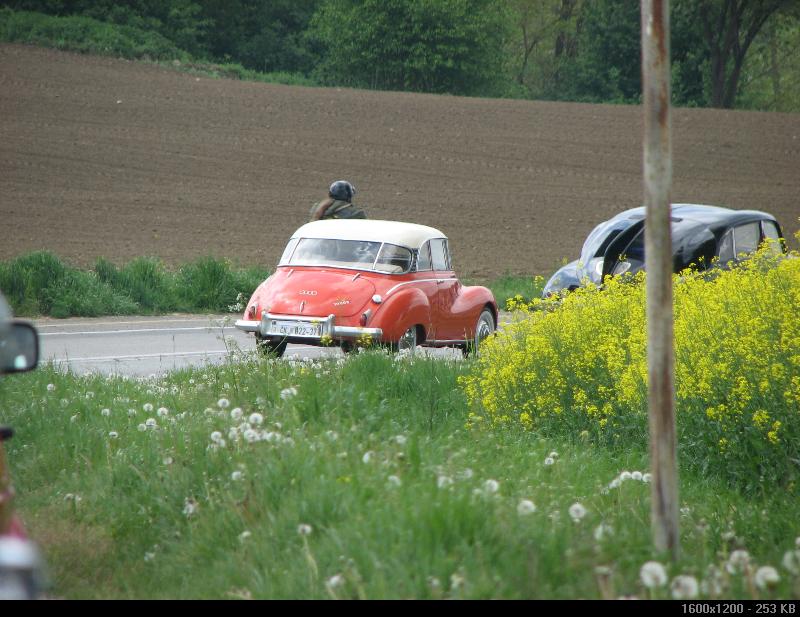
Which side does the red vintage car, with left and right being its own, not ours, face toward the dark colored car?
front

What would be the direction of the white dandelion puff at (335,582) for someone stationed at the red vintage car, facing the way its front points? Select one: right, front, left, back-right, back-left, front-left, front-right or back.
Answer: back-right

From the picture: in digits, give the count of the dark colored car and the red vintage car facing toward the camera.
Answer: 0

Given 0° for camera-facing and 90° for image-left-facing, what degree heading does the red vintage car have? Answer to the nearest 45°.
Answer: approximately 225°

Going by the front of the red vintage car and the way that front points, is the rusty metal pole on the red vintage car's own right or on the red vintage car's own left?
on the red vintage car's own right

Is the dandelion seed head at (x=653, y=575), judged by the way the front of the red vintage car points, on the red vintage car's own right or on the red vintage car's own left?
on the red vintage car's own right

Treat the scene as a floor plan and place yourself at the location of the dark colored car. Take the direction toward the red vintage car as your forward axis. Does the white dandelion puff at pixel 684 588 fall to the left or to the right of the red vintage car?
left

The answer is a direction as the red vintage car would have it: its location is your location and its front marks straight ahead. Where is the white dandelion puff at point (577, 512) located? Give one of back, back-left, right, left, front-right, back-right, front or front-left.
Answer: back-right

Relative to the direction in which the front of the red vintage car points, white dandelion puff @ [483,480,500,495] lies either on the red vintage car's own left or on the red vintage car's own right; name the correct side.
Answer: on the red vintage car's own right
